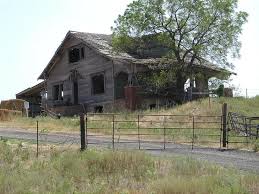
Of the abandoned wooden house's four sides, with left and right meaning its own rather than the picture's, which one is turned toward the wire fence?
front
